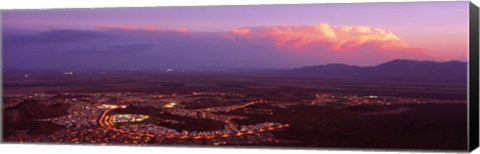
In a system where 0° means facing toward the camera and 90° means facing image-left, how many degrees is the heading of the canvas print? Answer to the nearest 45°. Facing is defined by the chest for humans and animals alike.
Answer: approximately 45°
